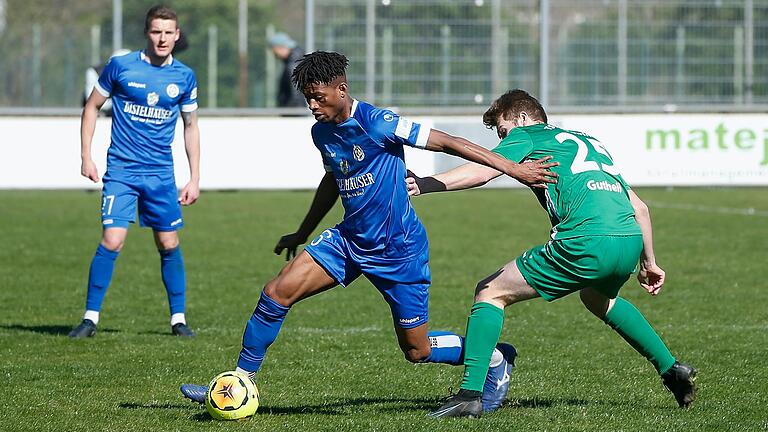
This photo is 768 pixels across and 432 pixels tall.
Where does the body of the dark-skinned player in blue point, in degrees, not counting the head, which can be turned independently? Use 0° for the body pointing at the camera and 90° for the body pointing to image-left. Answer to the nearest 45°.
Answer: approximately 45°

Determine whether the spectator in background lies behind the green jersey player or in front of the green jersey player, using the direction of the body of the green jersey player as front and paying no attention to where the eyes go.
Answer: in front

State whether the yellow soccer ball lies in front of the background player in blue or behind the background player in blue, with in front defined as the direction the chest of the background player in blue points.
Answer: in front

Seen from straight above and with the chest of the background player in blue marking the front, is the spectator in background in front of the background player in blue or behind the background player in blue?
behind

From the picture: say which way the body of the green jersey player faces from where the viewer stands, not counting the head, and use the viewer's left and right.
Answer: facing away from the viewer and to the left of the viewer

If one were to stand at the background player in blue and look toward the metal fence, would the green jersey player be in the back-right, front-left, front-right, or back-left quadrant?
back-right

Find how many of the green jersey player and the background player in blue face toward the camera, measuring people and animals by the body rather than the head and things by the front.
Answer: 1
